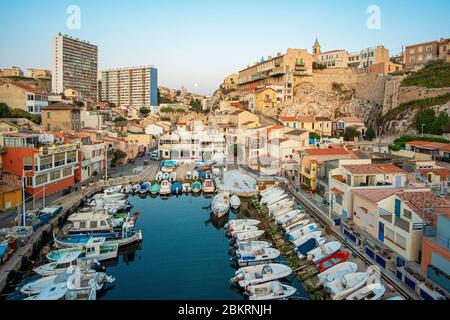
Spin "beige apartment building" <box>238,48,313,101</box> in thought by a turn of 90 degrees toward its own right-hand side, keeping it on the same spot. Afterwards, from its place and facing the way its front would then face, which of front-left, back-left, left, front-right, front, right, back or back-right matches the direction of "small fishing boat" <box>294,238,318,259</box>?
back-left

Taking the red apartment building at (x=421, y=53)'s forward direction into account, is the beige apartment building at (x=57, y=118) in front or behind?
in front

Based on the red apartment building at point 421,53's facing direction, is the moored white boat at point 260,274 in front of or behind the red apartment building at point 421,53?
in front

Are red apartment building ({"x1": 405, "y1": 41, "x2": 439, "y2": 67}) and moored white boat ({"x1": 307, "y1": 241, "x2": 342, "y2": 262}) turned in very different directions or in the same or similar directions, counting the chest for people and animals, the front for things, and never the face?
very different directions
